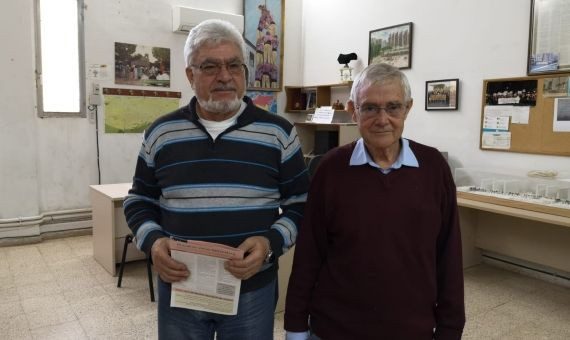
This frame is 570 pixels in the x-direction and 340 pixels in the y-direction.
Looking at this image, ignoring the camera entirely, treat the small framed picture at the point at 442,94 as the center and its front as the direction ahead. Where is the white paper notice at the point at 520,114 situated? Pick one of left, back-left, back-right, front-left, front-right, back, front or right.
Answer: left

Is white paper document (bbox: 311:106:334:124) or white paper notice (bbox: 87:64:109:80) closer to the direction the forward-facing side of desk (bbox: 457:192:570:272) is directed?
the white paper notice

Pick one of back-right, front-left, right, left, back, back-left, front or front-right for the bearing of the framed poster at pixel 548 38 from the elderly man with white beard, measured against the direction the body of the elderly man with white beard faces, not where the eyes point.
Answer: back-left

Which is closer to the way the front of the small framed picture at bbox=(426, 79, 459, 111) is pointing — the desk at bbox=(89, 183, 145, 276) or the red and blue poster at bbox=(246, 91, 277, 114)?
the desk

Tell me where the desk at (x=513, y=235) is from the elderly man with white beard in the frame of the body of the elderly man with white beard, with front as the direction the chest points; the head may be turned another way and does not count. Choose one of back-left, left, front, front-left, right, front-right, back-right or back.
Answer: back-left

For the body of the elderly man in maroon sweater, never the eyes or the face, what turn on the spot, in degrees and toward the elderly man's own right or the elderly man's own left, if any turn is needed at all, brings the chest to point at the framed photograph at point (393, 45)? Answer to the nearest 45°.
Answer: approximately 180°

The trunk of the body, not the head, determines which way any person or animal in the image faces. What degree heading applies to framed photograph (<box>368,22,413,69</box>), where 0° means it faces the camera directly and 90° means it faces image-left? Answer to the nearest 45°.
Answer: approximately 45°

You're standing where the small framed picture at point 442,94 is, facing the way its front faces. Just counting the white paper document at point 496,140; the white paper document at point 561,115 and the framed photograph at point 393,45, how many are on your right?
1

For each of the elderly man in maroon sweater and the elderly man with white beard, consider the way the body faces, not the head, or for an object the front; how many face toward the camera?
2
